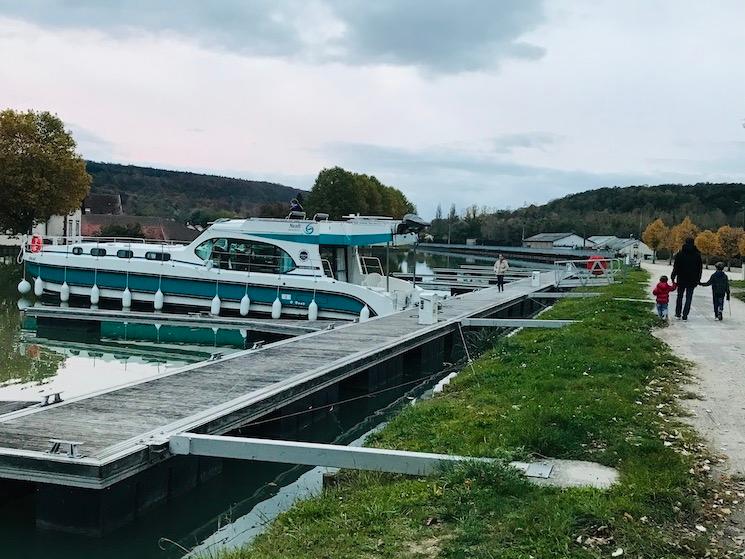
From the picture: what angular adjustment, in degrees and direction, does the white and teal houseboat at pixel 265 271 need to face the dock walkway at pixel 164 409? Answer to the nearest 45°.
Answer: approximately 135° to its left

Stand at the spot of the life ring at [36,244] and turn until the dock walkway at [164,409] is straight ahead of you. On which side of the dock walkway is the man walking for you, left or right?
left

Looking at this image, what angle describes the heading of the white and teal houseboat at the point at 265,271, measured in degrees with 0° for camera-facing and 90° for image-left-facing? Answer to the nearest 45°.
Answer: approximately 135°

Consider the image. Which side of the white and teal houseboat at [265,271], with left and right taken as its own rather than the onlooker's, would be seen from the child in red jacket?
back

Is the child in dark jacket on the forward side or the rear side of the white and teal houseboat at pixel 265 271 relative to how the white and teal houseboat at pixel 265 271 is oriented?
on the rear side

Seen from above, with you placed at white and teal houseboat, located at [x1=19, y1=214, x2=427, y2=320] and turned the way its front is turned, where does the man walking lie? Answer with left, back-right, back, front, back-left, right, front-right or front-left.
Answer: back

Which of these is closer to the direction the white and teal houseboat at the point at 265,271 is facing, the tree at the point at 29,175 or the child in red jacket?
the tree
